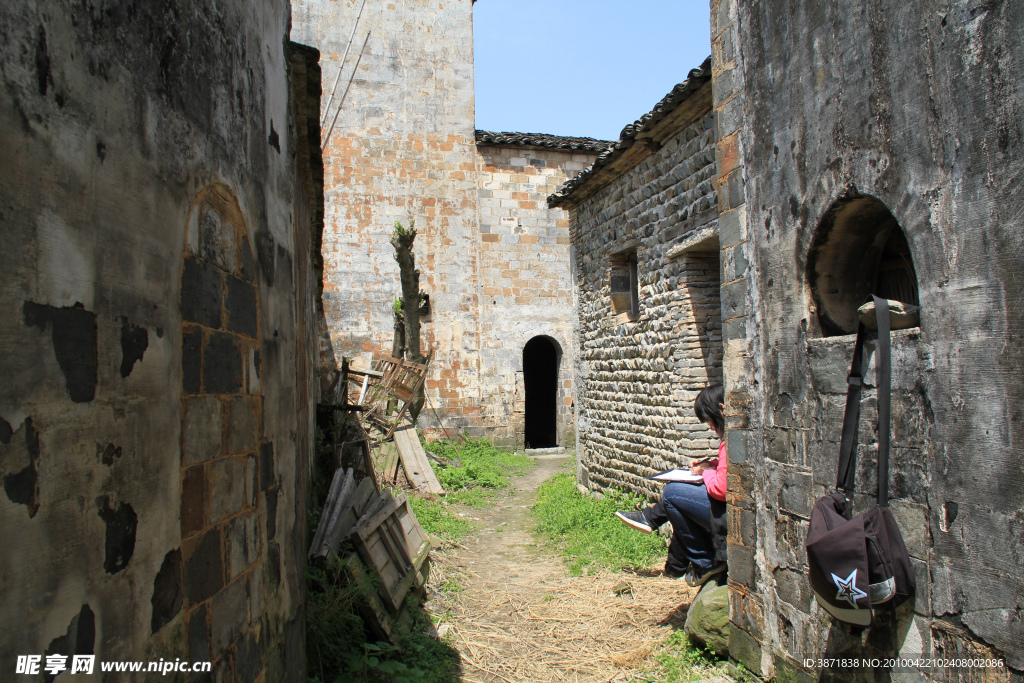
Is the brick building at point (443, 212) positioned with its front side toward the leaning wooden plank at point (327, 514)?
yes

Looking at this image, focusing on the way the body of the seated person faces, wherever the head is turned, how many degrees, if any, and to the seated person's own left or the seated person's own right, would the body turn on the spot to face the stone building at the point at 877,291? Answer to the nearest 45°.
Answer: approximately 90° to the seated person's own left

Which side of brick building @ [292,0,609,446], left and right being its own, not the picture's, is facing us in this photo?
front

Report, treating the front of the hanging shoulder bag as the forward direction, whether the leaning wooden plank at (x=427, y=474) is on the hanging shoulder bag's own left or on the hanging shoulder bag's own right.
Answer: on the hanging shoulder bag's own right

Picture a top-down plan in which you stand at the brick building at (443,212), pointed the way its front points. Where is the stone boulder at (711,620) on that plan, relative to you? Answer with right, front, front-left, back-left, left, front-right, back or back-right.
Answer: front

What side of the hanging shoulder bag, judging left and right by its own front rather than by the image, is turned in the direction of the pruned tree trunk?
right

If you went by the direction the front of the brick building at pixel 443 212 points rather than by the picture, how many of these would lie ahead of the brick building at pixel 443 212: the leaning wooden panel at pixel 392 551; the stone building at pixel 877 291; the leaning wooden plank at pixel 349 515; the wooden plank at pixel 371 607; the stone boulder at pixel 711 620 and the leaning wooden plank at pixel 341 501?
6

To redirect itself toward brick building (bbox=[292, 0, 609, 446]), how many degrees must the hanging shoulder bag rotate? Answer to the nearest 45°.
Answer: approximately 90° to its right

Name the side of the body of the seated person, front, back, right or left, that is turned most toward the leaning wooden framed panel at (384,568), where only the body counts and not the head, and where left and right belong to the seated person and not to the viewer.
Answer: front

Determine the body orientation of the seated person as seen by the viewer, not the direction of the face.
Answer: to the viewer's left

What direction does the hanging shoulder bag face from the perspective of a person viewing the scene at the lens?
facing the viewer and to the left of the viewer

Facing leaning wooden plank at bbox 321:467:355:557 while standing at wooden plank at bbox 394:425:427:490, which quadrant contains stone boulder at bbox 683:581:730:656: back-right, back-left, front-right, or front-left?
front-left

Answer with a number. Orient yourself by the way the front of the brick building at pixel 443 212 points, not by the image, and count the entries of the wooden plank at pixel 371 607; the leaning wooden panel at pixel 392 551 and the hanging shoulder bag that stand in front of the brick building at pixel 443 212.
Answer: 3

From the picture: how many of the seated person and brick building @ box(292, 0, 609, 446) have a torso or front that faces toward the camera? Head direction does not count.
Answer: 1

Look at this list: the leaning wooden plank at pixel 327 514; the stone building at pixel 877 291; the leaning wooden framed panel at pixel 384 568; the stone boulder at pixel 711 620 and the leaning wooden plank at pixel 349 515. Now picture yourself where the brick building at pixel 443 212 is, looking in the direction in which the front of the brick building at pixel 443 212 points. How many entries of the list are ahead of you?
5

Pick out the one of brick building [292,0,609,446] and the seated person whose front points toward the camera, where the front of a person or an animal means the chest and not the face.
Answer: the brick building

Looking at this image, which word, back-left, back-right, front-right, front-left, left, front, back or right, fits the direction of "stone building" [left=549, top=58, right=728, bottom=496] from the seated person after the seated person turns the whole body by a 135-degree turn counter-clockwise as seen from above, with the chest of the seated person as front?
back-left
